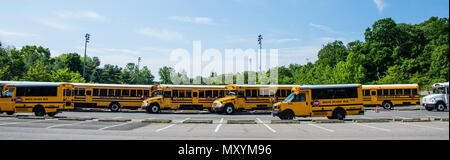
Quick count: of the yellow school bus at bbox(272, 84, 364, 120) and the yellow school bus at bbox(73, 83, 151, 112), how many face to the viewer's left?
2

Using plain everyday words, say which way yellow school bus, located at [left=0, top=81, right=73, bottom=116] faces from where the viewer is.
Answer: facing away from the viewer and to the left of the viewer

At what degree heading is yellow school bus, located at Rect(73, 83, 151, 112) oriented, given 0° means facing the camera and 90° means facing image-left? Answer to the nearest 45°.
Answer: approximately 90°

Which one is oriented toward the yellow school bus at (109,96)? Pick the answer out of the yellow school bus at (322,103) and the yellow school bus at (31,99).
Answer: the yellow school bus at (322,103)

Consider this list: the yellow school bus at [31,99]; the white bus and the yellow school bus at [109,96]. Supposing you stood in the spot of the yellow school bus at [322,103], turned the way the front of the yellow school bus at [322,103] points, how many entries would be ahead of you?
2

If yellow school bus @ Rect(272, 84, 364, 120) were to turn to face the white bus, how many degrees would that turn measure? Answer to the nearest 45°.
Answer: approximately 135° to its right

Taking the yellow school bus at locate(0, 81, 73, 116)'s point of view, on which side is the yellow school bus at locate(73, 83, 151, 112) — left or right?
on its right

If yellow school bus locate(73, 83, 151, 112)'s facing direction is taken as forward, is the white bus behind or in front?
behind

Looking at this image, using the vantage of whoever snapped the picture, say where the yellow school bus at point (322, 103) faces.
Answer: facing to the left of the viewer

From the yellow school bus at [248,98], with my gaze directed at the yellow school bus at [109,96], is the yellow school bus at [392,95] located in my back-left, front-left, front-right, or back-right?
back-right
